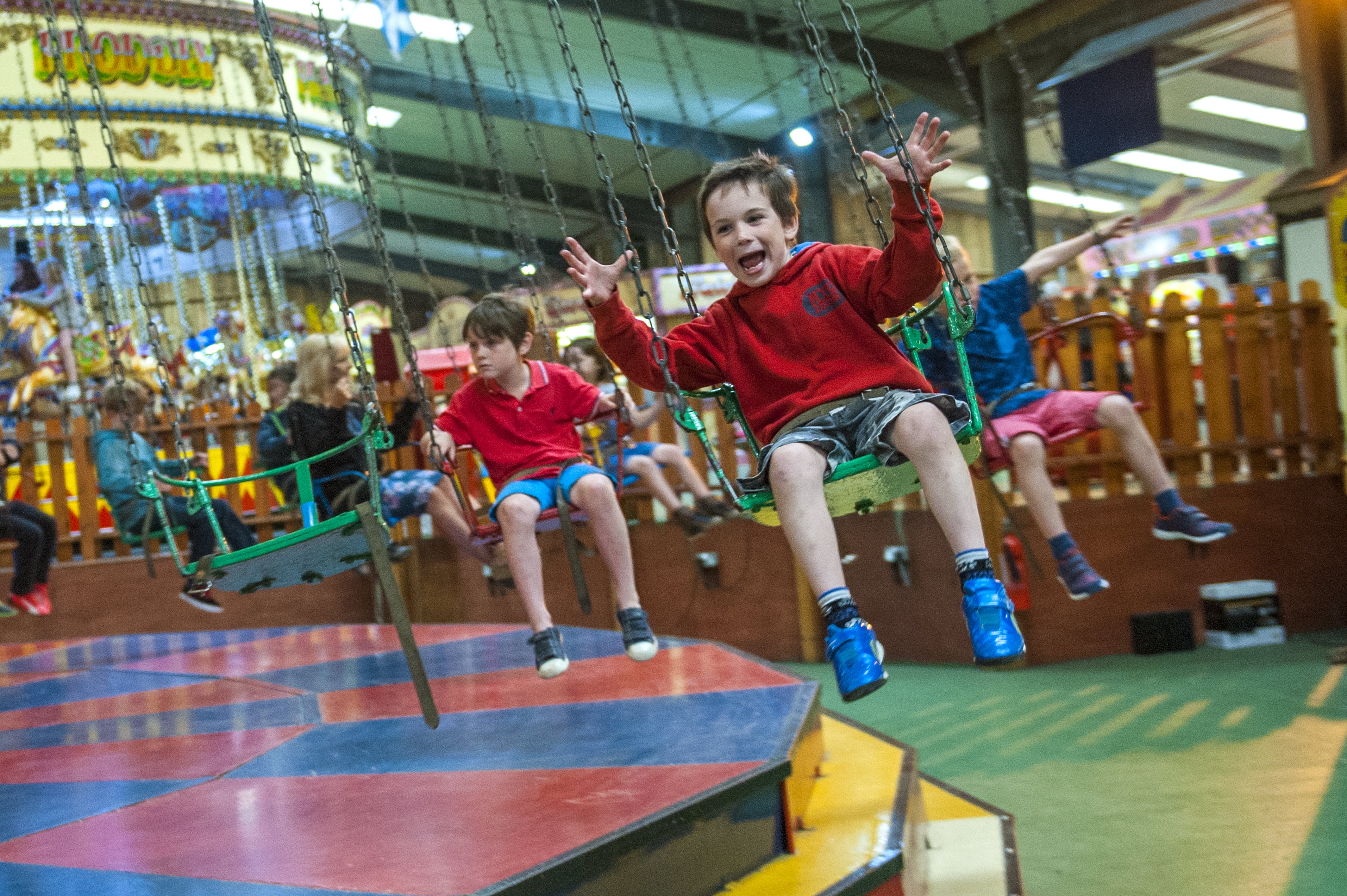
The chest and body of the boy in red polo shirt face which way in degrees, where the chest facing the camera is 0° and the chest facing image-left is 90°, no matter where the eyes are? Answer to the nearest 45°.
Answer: approximately 0°

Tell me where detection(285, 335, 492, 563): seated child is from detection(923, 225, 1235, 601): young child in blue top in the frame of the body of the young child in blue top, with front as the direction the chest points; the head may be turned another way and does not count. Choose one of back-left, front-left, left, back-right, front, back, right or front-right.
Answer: back-right

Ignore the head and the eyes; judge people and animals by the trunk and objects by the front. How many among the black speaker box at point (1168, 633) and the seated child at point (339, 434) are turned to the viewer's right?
1

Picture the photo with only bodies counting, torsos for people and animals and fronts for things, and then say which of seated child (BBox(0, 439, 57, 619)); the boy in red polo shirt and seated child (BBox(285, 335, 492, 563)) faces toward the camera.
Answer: the boy in red polo shirt

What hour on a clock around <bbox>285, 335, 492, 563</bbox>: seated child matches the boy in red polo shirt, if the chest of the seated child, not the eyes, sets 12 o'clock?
The boy in red polo shirt is roughly at 2 o'clock from the seated child.

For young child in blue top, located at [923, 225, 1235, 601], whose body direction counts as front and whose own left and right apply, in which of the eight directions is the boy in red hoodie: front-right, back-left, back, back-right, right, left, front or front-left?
front-right

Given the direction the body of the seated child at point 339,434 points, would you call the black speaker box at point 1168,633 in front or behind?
in front

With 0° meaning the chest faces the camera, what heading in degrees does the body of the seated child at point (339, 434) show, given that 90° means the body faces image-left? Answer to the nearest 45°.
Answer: approximately 270°

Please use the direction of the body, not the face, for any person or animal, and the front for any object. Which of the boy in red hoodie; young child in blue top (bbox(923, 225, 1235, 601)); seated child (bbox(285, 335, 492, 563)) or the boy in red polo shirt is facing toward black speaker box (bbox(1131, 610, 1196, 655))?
the seated child
